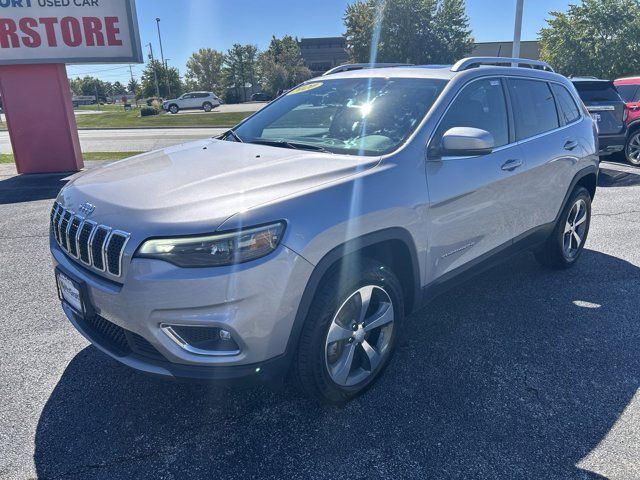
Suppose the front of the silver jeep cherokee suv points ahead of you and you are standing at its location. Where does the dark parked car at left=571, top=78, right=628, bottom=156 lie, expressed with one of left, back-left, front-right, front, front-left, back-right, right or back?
back

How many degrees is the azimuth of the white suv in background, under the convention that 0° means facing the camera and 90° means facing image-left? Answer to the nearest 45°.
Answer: approximately 90°

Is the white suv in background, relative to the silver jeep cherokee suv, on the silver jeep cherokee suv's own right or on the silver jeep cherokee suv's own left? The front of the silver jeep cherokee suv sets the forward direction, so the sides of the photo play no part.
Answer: on the silver jeep cherokee suv's own right

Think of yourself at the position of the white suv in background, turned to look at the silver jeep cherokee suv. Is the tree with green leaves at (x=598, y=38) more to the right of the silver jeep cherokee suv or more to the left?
left

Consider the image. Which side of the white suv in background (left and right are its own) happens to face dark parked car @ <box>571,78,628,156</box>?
left

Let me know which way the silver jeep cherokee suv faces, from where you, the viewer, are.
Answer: facing the viewer and to the left of the viewer

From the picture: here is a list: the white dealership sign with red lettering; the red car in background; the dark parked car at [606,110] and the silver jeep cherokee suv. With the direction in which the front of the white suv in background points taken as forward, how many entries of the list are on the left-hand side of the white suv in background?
4

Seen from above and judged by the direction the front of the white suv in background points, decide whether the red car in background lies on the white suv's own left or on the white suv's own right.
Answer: on the white suv's own left

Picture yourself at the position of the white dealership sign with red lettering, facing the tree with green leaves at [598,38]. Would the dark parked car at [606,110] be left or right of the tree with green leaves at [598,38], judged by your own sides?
right

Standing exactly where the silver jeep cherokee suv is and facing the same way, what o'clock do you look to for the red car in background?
The red car in background is roughly at 6 o'clock from the silver jeep cherokee suv.

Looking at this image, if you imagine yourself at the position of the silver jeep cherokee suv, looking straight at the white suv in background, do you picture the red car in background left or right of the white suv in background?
right

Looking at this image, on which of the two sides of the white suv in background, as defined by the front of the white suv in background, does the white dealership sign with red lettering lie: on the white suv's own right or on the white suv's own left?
on the white suv's own left

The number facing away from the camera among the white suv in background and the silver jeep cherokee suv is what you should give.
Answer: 0

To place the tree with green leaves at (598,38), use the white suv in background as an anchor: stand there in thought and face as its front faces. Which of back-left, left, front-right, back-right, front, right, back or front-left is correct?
back-left

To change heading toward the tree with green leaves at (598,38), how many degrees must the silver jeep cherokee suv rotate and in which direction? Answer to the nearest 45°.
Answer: approximately 180°

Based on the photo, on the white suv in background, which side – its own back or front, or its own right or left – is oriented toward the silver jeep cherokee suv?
left
